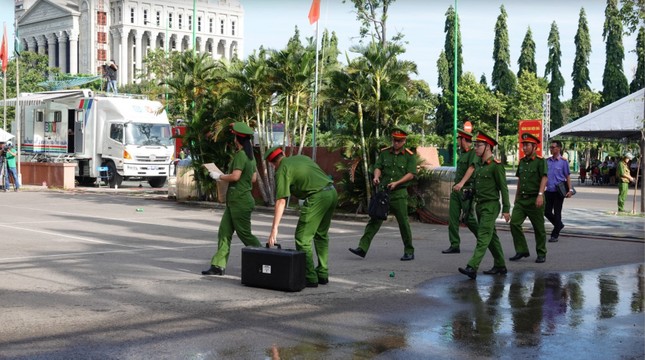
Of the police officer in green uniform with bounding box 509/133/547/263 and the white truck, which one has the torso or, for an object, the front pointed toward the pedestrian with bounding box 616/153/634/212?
the white truck

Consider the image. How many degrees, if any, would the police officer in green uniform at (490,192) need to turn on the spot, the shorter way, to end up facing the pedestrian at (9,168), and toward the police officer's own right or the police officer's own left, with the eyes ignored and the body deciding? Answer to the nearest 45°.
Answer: approximately 90° to the police officer's own right

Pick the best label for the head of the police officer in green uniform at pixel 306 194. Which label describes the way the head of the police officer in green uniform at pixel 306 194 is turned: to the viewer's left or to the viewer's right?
to the viewer's left

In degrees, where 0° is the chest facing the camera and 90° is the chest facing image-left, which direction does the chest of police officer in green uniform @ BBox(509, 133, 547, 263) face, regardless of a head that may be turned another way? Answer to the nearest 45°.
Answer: approximately 45°

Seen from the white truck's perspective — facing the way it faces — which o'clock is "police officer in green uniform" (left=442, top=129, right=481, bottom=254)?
The police officer in green uniform is roughly at 1 o'clock from the white truck.

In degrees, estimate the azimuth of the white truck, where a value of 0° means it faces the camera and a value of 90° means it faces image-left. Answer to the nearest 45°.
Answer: approximately 315°
